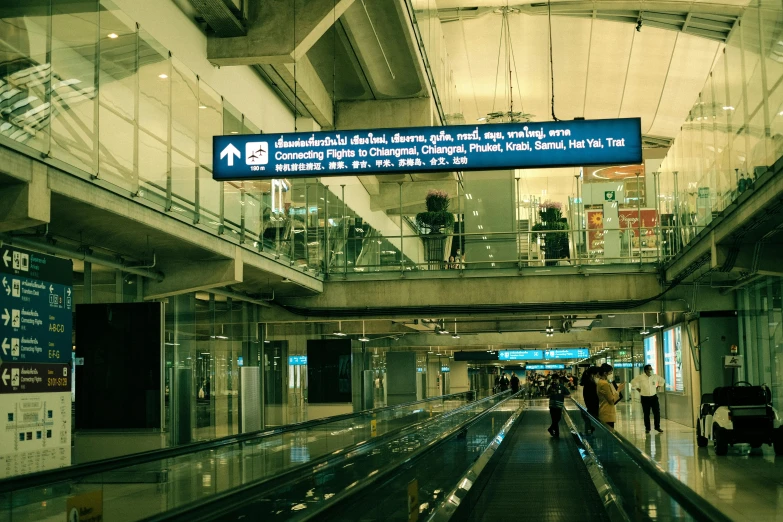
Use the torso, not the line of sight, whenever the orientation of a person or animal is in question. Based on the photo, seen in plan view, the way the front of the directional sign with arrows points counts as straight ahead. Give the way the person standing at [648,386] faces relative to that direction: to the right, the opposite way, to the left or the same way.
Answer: the same way

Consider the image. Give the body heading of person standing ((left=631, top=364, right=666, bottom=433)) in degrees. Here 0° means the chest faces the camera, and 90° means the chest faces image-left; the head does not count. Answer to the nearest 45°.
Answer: approximately 0°

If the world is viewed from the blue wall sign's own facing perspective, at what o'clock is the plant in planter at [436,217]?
The plant in planter is roughly at 11 o'clock from the blue wall sign.

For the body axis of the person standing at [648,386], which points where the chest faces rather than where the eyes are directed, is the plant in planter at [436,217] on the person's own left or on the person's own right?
on the person's own right

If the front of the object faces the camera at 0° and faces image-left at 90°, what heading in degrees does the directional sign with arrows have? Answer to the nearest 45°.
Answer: approximately 315°
